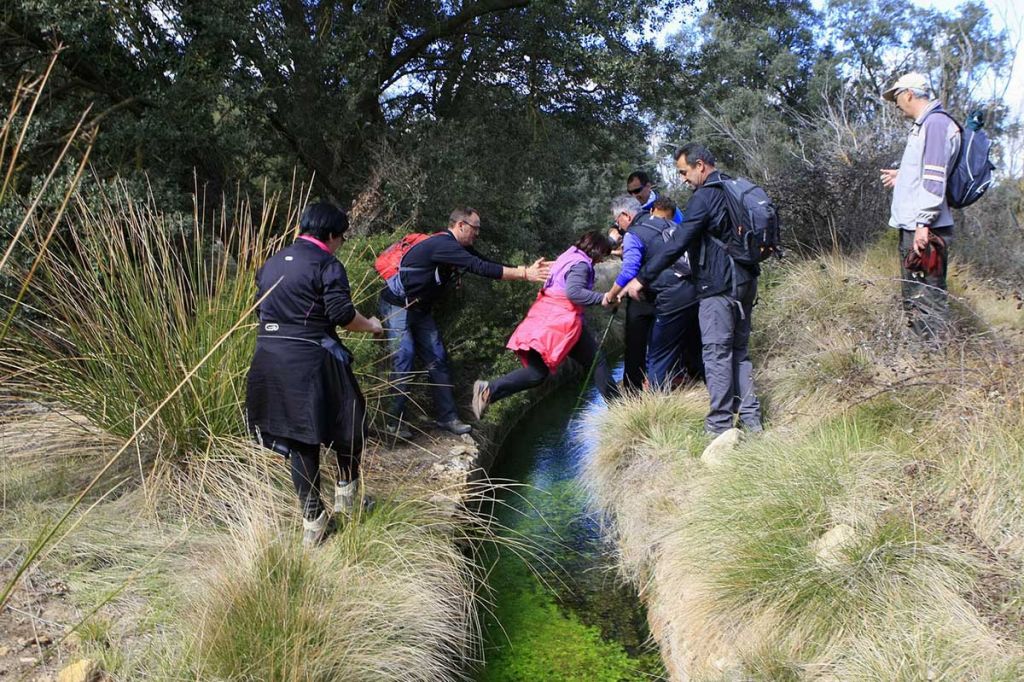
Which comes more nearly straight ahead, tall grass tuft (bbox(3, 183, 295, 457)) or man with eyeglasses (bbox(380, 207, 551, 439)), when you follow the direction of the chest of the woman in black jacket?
the man with eyeglasses

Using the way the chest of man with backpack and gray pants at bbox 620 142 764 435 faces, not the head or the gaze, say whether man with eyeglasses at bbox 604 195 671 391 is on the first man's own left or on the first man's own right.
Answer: on the first man's own right

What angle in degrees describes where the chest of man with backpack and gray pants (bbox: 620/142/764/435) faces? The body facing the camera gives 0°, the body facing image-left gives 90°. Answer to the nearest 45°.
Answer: approximately 90°

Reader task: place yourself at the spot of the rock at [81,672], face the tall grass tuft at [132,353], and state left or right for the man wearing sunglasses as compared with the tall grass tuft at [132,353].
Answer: right

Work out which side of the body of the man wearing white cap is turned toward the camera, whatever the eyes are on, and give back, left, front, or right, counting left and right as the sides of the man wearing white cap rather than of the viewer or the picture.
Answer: left

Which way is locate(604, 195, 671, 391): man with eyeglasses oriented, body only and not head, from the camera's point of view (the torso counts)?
to the viewer's left

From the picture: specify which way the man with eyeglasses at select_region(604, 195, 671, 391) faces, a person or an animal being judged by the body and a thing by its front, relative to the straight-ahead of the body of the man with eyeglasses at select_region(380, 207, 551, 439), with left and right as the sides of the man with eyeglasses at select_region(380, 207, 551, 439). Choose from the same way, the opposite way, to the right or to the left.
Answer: the opposite way

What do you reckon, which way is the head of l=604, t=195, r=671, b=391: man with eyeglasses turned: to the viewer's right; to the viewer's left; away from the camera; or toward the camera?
to the viewer's left

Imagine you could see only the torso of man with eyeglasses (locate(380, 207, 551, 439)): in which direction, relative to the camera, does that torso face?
to the viewer's right

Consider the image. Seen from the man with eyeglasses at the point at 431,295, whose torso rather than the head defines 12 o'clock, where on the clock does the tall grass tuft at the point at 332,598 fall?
The tall grass tuft is roughly at 3 o'clock from the man with eyeglasses.

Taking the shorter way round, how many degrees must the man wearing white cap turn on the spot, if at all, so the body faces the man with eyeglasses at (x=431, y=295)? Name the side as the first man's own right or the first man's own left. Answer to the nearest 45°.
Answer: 0° — they already face them

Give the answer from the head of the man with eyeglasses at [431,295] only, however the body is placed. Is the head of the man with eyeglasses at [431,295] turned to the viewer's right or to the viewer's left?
to the viewer's right

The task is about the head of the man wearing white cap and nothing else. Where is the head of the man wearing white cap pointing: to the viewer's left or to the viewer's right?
to the viewer's left

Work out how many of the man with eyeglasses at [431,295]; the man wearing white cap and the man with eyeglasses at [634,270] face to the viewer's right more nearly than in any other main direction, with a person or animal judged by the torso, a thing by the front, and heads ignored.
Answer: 1

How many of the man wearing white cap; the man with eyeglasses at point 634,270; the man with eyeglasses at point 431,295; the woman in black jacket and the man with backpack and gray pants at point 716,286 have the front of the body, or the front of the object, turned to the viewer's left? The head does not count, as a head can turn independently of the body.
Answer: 3
